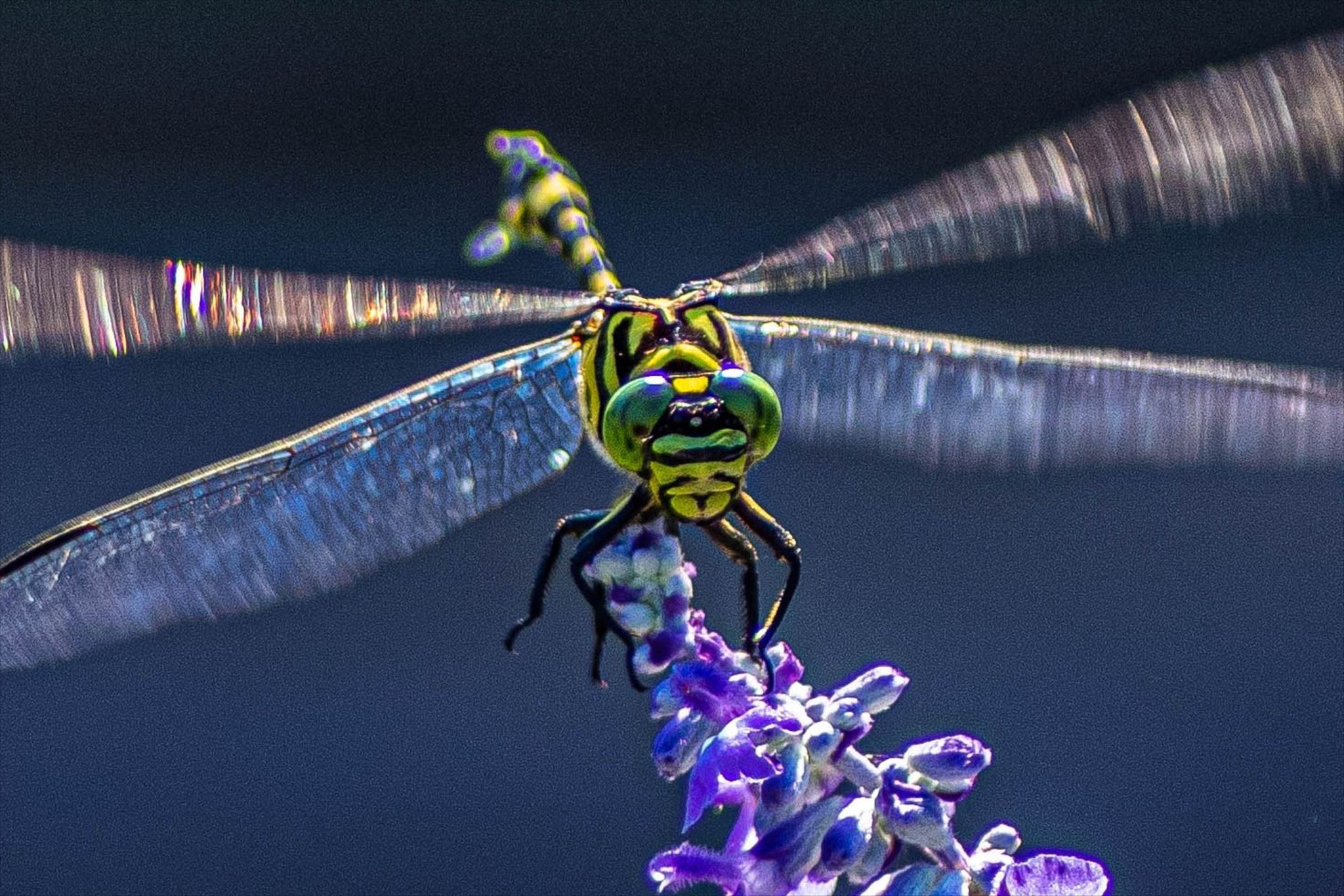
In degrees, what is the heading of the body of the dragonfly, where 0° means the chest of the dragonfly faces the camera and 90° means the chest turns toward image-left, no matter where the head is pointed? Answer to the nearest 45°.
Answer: approximately 0°
